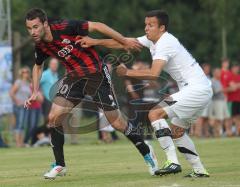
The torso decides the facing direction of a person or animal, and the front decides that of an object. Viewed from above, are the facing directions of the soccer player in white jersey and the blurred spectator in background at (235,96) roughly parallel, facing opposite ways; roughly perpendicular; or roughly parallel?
roughly perpendicular

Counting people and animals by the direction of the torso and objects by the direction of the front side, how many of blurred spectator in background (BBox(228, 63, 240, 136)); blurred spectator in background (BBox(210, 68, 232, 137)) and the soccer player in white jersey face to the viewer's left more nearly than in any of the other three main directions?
1

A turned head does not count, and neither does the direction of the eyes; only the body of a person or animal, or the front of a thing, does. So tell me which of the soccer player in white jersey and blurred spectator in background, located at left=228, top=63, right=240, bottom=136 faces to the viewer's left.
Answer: the soccer player in white jersey

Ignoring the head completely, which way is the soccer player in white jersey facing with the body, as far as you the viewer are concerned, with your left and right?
facing to the left of the viewer

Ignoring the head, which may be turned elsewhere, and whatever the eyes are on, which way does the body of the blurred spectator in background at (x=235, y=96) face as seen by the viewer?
toward the camera

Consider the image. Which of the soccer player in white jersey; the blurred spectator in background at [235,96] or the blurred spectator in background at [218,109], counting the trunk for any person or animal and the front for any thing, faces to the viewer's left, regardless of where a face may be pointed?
the soccer player in white jersey

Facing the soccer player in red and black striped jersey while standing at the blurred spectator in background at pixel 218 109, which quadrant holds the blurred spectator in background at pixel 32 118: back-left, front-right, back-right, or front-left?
front-right

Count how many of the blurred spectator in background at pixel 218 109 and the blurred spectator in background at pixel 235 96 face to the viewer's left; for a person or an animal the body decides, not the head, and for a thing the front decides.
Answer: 0

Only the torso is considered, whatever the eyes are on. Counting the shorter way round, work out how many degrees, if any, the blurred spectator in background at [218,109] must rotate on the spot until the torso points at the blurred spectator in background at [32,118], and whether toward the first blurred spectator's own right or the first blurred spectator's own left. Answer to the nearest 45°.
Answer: approximately 45° to the first blurred spectator's own right

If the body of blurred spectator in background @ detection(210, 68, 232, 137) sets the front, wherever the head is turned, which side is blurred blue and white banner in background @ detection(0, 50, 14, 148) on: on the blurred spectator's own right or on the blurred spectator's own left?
on the blurred spectator's own right
